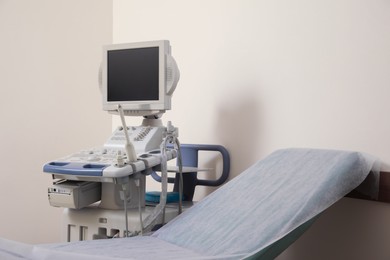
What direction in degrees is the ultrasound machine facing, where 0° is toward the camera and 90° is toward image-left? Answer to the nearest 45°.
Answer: approximately 45°
